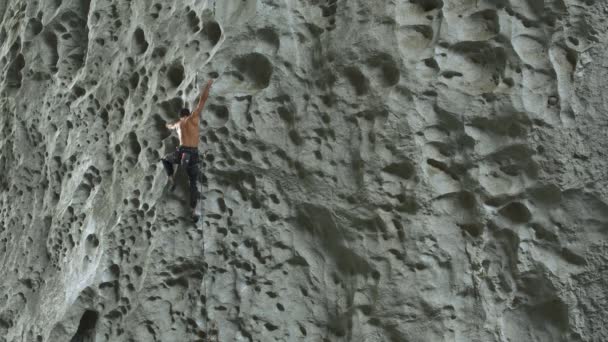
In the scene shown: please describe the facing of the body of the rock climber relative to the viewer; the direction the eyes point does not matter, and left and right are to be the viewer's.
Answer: facing away from the viewer and to the left of the viewer
